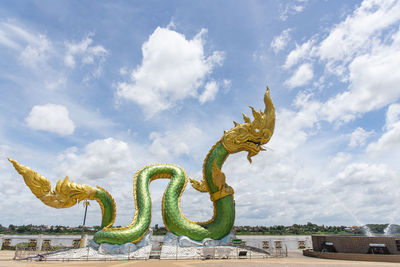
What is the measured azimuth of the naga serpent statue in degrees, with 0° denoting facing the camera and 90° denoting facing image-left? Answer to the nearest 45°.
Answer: approximately 270°

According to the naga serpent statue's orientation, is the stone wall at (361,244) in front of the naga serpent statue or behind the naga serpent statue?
in front

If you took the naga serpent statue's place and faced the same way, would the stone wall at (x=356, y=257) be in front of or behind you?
in front
